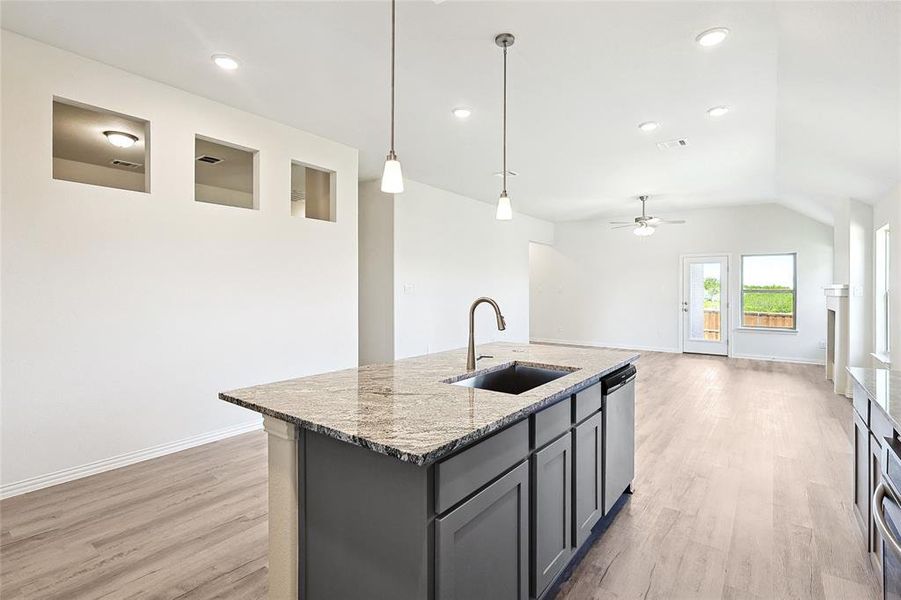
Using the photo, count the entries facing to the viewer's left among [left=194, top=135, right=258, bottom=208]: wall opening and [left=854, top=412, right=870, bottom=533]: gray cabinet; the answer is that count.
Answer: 1

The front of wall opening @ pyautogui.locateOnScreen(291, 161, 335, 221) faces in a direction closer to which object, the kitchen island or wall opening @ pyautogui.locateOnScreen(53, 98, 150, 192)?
the kitchen island

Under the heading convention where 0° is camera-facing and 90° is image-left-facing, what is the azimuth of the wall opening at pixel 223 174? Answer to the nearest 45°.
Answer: approximately 315°

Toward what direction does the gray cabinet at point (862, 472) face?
to the viewer's left

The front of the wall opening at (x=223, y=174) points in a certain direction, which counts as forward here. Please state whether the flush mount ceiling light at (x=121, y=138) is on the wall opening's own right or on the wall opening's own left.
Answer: on the wall opening's own right

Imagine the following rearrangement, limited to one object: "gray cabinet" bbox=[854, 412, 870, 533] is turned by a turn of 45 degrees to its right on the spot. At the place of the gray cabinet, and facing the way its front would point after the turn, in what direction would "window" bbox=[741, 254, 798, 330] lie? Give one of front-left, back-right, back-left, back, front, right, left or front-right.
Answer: front-right

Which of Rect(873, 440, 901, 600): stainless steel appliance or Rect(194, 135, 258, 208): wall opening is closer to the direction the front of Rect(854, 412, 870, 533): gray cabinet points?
the wall opening

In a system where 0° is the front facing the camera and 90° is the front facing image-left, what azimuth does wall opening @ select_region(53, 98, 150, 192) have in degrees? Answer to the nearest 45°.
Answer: approximately 315°
